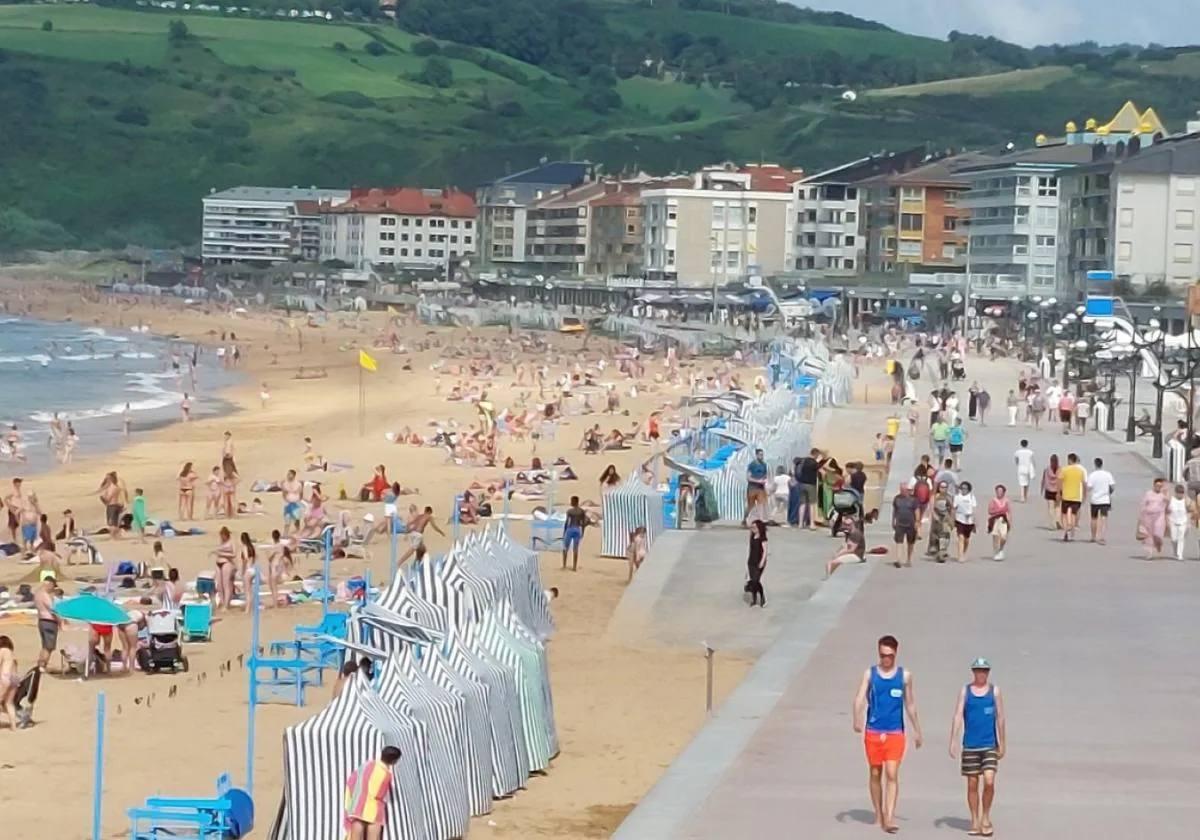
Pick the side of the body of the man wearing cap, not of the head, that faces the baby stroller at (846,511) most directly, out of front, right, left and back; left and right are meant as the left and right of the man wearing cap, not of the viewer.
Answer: back

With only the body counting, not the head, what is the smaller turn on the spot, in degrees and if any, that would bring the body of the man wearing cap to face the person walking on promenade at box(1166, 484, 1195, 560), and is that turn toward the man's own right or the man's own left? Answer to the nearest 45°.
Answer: approximately 180°

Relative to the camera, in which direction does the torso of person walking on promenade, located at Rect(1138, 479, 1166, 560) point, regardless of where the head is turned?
toward the camera

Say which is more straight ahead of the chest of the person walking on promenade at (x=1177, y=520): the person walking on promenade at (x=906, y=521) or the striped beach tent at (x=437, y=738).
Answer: the striped beach tent

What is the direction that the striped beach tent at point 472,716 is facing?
to the viewer's left

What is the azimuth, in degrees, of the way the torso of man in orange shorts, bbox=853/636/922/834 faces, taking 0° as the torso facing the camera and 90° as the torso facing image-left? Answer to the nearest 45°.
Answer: approximately 0°

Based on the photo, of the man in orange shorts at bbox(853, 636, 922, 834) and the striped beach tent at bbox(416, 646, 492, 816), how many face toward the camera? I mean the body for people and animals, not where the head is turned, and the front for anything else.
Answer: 1

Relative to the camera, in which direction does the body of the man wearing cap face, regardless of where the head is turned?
toward the camera

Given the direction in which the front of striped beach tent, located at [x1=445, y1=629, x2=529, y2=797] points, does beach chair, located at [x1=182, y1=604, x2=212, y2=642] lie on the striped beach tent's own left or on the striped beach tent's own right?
on the striped beach tent's own right

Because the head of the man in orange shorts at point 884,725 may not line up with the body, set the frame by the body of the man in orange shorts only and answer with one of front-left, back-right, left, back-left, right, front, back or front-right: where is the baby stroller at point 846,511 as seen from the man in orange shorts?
back

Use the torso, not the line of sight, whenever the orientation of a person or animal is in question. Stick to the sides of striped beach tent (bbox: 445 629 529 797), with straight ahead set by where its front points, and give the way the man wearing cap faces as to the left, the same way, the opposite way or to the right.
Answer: to the left

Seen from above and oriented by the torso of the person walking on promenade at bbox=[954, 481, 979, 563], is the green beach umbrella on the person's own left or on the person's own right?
on the person's own right

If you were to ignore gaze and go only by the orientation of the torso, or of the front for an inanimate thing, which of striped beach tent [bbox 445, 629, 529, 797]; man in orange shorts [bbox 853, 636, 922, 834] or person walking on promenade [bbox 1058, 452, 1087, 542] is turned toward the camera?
the man in orange shorts

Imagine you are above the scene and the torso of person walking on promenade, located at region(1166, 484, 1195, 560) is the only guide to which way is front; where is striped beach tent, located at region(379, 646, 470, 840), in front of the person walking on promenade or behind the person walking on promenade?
in front
